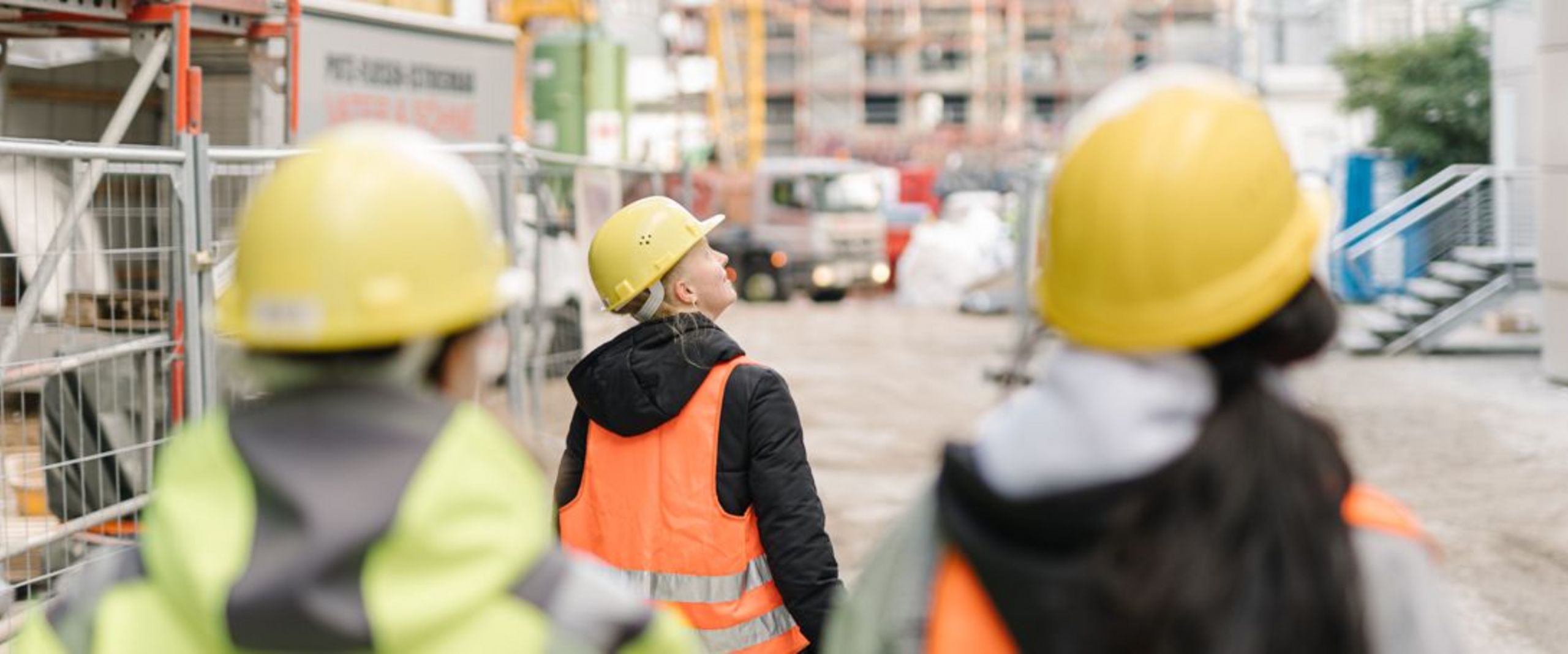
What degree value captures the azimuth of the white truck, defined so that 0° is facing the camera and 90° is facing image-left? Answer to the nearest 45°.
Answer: approximately 315°

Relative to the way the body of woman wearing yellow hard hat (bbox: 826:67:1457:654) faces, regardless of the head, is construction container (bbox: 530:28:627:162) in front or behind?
in front

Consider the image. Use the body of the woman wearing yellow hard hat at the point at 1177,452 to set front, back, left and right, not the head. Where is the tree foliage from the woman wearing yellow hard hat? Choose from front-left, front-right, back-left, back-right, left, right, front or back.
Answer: front

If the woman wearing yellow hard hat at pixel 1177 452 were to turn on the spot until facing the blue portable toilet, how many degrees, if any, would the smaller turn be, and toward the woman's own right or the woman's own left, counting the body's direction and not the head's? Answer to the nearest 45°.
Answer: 0° — they already face it

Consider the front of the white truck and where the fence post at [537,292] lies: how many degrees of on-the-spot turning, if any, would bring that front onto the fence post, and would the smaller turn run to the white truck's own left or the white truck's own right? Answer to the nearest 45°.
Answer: approximately 45° to the white truck's own right

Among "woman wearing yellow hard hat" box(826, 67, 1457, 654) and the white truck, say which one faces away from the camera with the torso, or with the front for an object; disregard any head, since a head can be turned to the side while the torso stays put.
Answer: the woman wearing yellow hard hat

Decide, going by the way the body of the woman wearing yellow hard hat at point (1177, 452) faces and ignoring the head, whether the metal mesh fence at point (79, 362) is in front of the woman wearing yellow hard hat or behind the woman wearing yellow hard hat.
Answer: in front

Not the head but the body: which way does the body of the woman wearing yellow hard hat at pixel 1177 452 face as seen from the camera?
away from the camera

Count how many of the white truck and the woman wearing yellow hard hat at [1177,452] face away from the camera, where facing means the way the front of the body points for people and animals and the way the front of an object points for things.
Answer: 1

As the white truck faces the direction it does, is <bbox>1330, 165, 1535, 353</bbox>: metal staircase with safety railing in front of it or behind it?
in front

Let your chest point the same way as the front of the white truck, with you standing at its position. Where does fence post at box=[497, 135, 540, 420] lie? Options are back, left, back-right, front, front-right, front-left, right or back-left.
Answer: front-right
